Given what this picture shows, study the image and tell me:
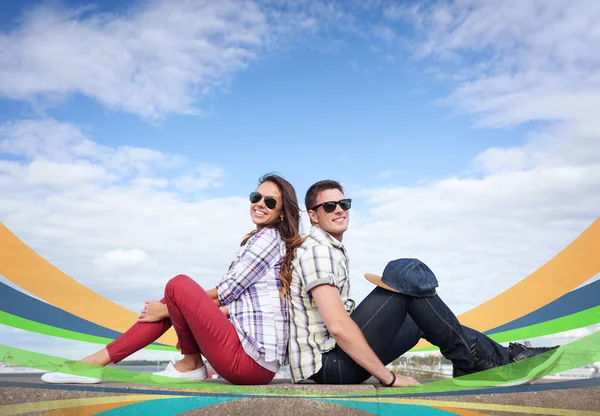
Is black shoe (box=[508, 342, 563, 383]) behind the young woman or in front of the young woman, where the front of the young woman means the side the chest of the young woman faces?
behind

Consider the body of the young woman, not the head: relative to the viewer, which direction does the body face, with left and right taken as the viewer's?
facing to the left of the viewer

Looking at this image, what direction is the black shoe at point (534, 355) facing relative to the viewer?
to the viewer's right

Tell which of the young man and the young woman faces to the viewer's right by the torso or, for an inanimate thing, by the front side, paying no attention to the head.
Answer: the young man

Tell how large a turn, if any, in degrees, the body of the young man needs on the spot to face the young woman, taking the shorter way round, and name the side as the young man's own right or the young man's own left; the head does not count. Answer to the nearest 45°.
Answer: approximately 180°

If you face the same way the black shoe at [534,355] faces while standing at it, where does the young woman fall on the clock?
The young woman is roughly at 5 o'clock from the black shoe.

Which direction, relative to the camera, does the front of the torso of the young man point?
to the viewer's right

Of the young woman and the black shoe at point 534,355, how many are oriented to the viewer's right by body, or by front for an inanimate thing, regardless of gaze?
1

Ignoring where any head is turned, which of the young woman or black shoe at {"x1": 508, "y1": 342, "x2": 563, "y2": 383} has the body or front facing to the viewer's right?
the black shoe
